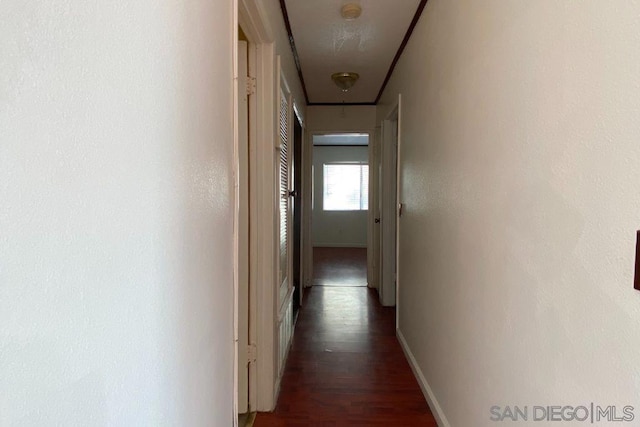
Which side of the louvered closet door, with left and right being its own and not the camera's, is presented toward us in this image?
right

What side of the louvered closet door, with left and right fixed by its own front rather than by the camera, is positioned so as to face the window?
left

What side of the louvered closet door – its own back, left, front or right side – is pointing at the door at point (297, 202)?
left

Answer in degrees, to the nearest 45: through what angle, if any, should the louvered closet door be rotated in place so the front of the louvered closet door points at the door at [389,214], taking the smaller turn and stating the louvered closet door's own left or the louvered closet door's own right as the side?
approximately 45° to the louvered closet door's own left
